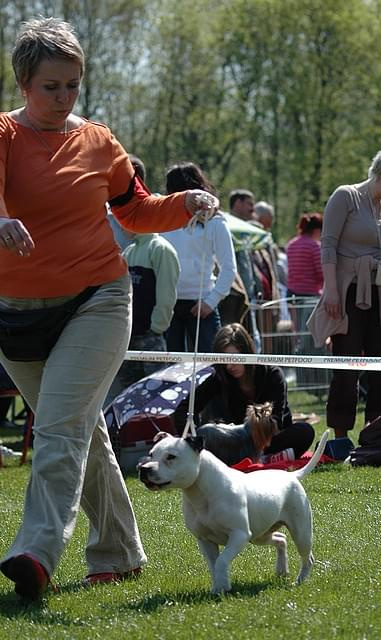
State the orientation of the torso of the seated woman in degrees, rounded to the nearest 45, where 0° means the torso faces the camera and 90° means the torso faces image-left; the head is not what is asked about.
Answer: approximately 0°

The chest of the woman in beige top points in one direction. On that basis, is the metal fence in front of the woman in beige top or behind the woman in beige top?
behind

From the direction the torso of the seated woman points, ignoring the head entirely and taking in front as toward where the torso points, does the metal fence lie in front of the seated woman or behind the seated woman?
behind

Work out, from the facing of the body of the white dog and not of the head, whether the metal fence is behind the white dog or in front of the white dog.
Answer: behind

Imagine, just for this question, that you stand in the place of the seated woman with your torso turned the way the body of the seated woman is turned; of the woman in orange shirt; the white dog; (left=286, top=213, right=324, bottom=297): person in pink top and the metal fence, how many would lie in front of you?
2

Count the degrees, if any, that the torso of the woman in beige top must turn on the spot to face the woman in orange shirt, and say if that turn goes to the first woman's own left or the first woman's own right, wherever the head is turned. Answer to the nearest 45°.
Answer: approximately 45° to the first woman's own right

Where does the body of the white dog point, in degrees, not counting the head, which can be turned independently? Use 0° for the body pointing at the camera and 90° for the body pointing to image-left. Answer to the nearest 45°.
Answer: approximately 45°

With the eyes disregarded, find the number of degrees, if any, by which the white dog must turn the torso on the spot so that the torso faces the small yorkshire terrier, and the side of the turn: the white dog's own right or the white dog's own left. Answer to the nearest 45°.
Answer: approximately 135° to the white dog's own right
